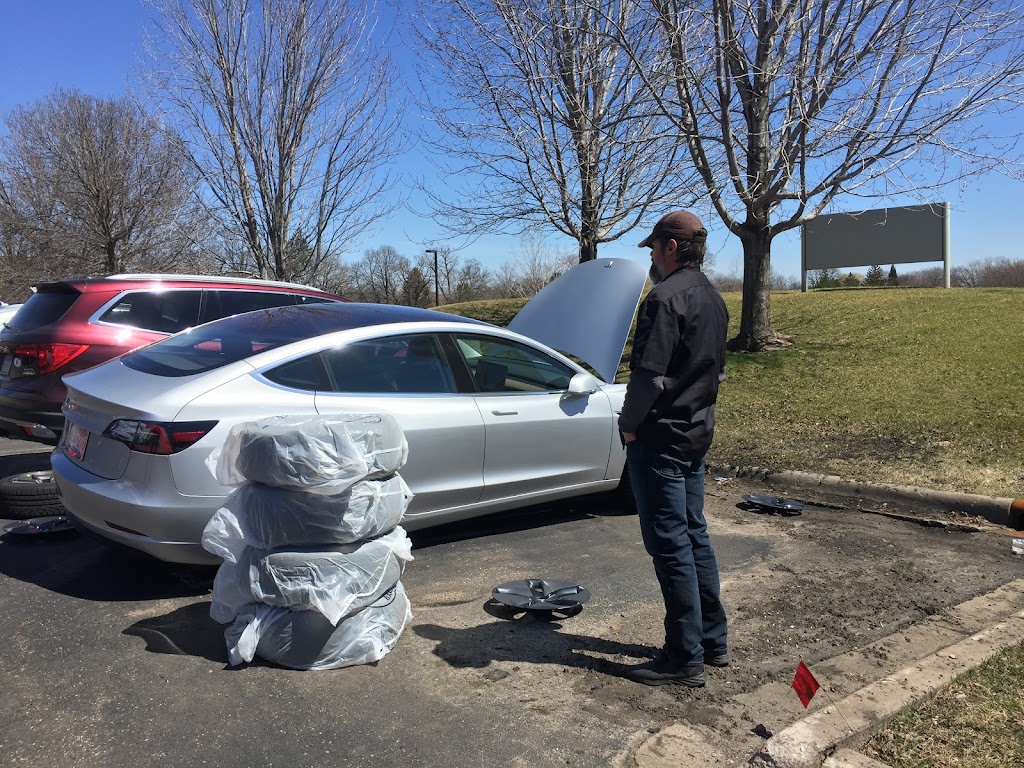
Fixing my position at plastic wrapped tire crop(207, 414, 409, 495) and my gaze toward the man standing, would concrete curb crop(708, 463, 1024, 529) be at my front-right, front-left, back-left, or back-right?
front-left

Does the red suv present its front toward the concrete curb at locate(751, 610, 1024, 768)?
no

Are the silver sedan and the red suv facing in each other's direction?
no

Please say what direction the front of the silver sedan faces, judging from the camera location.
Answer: facing away from the viewer and to the right of the viewer

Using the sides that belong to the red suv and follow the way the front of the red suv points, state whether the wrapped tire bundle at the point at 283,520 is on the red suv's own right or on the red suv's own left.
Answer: on the red suv's own right

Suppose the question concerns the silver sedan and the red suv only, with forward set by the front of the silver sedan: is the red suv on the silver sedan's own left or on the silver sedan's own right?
on the silver sedan's own left

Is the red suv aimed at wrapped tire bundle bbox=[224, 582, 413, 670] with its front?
no

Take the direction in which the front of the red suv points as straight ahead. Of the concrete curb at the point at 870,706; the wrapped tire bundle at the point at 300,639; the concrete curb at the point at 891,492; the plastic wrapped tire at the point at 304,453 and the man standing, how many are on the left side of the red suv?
0

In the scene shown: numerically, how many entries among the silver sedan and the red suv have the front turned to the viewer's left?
0

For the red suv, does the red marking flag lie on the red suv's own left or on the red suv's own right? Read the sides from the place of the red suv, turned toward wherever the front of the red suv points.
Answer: on the red suv's own right

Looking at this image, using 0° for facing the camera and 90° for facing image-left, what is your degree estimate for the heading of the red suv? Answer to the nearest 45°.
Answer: approximately 225°

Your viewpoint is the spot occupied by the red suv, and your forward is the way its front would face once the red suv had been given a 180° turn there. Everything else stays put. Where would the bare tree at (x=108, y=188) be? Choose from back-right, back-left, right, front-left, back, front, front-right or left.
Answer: back-right

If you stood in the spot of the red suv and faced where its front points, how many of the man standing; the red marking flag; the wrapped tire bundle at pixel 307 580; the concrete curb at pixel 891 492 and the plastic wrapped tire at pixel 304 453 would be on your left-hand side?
0

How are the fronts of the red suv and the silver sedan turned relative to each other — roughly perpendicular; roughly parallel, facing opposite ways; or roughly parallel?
roughly parallel

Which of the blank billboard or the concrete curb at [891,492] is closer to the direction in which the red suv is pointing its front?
the blank billboard

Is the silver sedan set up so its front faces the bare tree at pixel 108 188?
no
